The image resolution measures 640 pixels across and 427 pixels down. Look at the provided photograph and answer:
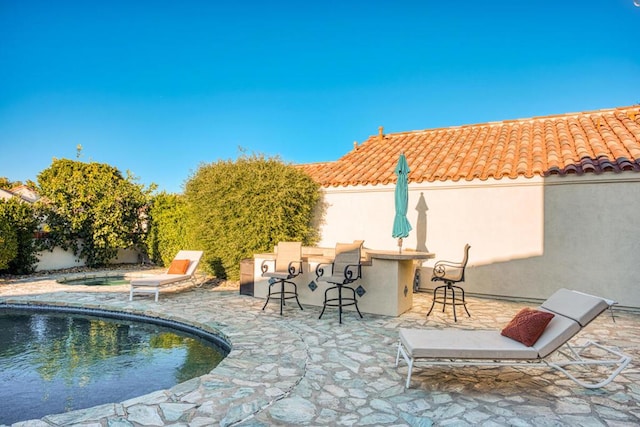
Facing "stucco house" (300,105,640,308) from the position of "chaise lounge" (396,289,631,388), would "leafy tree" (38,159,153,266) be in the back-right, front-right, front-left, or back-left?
front-left

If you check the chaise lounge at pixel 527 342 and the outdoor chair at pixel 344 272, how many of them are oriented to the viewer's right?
0

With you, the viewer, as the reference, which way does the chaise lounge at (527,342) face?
facing to the left of the viewer

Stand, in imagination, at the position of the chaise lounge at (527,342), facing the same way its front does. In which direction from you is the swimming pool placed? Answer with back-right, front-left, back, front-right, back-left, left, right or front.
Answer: front

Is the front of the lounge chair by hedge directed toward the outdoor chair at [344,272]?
no

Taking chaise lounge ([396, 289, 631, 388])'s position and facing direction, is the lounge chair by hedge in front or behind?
in front

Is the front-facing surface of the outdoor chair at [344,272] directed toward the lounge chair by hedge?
no

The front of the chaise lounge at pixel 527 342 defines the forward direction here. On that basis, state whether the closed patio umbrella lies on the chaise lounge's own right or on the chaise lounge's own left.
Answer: on the chaise lounge's own right

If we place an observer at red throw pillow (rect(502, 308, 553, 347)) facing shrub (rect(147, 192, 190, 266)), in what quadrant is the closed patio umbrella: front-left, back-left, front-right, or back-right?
front-right

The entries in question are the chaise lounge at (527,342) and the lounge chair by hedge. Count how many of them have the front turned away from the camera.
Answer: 0

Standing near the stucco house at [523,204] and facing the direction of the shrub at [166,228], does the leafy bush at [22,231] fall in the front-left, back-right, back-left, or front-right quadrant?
front-left

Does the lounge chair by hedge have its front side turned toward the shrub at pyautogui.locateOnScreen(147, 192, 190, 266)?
no

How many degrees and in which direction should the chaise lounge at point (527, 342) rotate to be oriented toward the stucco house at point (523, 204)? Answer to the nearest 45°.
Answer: approximately 90° to its right
